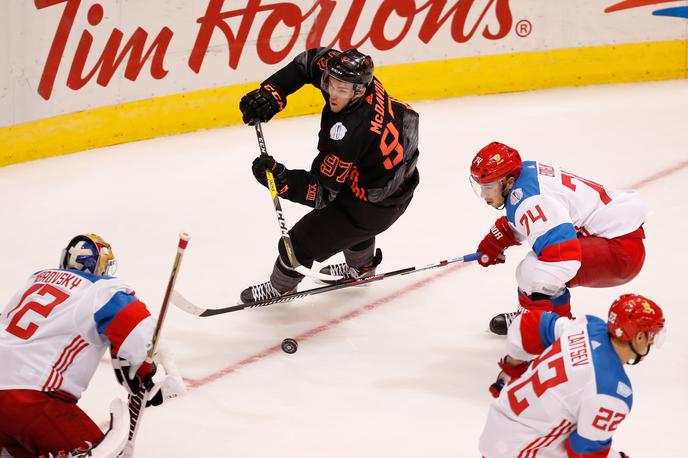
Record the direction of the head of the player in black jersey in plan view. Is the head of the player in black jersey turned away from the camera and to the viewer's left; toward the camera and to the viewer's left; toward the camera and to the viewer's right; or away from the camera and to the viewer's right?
toward the camera and to the viewer's left

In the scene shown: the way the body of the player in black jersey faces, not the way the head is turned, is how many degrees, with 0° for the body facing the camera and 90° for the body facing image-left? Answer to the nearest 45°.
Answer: approximately 90°
